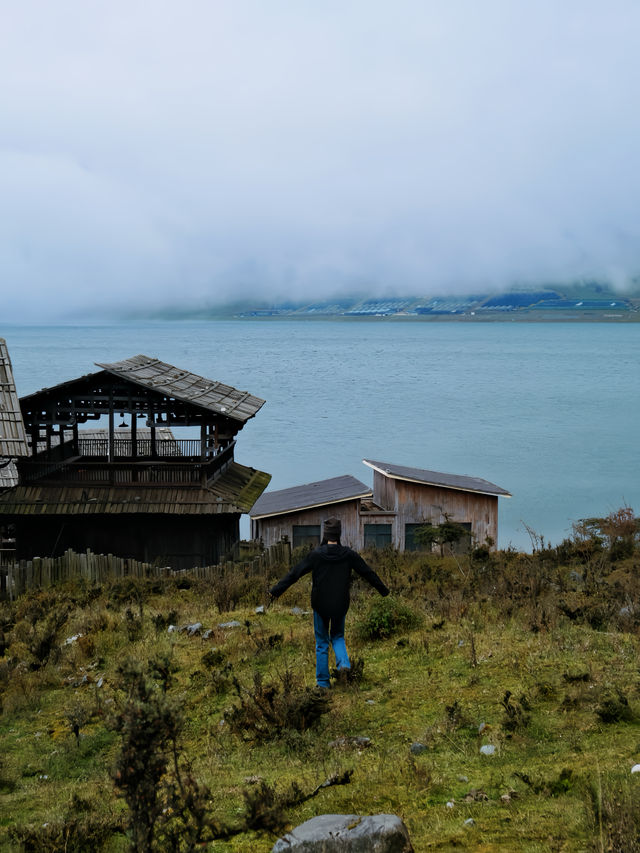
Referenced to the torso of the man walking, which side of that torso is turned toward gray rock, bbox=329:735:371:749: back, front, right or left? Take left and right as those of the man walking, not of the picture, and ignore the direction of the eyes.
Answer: back

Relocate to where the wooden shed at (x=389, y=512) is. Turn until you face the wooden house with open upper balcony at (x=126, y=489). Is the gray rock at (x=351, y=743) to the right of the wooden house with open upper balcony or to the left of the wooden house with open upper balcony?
left

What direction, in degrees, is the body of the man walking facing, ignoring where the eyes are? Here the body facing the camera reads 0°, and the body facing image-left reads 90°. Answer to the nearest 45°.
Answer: approximately 180°

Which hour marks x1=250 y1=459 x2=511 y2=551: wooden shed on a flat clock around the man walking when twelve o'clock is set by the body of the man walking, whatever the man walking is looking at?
The wooden shed is roughly at 12 o'clock from the man walking.

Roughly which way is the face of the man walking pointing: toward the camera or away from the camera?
away from the camera

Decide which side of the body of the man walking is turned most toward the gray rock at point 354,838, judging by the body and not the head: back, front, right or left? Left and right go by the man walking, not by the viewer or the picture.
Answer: back

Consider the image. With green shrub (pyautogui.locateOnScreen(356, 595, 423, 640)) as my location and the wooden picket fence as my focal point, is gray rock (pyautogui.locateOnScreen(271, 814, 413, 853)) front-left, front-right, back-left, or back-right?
back-left
